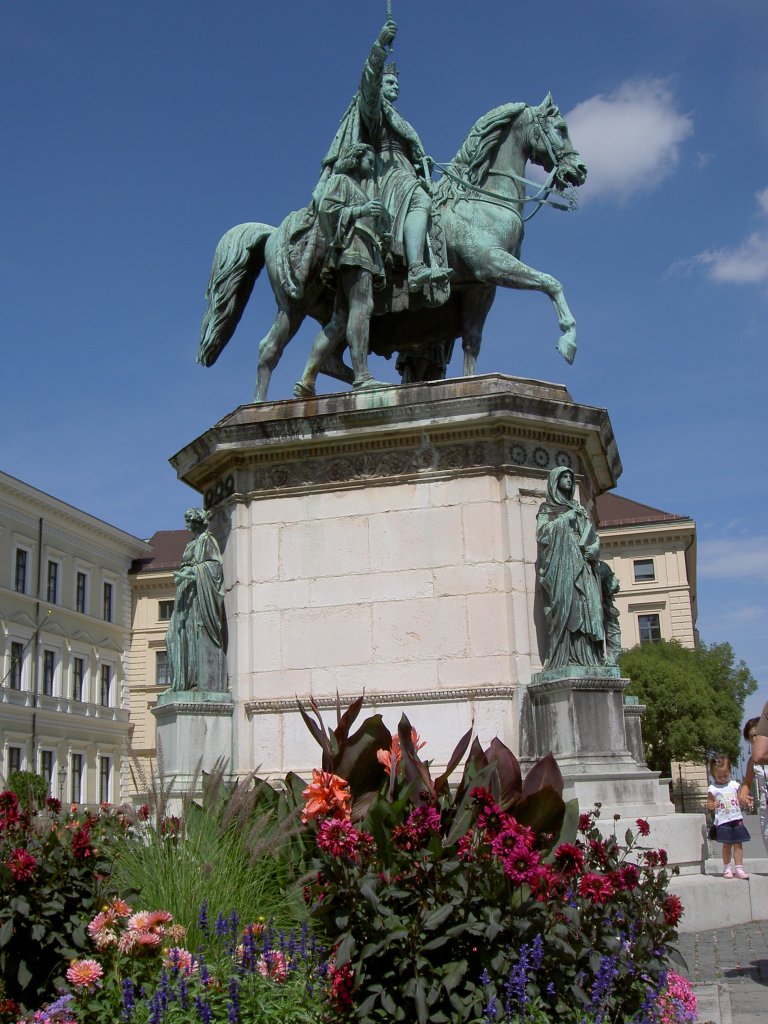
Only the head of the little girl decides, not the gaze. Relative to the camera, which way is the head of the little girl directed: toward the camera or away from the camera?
toward the camera

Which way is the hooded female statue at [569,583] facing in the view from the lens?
facing the viewer and to the right of the viewer

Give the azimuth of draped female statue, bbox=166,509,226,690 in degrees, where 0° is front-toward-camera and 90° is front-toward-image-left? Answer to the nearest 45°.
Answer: approximately 90°

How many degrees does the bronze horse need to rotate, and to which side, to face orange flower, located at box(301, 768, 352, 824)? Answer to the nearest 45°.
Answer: approximately 90° to its right

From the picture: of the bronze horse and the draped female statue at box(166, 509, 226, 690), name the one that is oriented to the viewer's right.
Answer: the bronze horse

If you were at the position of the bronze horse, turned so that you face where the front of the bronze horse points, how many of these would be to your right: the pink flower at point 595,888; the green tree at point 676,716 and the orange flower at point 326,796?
2

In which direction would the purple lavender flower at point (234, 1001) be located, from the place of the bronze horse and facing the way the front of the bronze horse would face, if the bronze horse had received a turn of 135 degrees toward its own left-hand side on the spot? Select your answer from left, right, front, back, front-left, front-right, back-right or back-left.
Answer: back-left

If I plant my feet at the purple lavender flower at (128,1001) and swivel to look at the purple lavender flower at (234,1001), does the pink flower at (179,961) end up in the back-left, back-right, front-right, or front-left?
front-left

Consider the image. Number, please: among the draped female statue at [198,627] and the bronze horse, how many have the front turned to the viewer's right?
1

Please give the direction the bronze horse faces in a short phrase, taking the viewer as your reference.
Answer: facing to the right of the viewer
